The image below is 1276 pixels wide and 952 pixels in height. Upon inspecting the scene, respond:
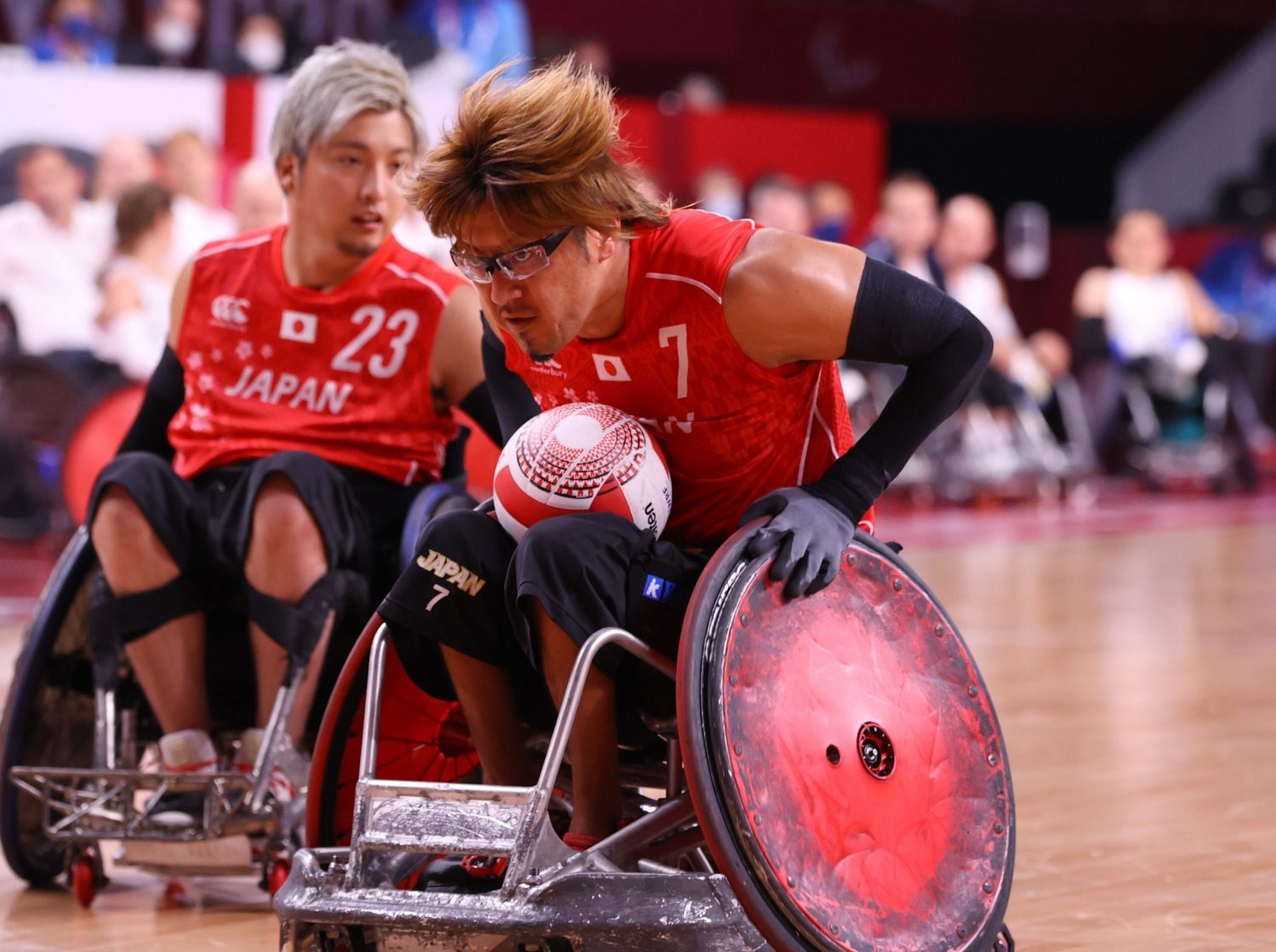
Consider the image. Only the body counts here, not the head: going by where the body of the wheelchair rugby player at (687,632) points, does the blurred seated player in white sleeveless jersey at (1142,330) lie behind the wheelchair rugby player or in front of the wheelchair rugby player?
behind

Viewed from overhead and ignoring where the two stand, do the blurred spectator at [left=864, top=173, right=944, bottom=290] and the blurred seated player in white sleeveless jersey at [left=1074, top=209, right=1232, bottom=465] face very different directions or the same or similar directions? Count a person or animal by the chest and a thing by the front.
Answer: same or similar directions

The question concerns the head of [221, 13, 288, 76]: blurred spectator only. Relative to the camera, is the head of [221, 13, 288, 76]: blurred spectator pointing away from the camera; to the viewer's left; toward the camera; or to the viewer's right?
toward the camera

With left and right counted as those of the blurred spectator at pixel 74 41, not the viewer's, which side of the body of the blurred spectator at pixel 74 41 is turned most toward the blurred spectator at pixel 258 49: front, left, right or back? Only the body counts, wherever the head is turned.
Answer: left

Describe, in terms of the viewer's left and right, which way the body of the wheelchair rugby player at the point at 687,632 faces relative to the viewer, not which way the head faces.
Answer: facing the viewer and to the left of the viewer

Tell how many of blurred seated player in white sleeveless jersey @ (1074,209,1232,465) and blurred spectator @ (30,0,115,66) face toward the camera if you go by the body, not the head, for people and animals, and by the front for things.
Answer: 2

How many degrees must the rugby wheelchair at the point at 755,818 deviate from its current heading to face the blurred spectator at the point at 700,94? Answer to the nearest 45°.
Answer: approximately 135° to its right

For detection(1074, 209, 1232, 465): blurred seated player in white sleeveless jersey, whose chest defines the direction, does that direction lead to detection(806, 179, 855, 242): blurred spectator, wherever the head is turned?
no

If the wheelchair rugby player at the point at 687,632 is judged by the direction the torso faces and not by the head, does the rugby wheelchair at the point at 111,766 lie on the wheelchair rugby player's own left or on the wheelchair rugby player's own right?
on the wheelchair rugby player's own right

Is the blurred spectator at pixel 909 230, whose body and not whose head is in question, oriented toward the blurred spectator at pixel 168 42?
no

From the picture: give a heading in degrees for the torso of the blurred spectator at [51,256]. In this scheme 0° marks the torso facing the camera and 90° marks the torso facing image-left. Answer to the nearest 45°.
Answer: approximately 315°

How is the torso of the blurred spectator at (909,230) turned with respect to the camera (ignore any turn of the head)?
toward the camera

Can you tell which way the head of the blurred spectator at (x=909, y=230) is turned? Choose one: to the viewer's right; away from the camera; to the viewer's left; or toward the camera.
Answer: toward the camera

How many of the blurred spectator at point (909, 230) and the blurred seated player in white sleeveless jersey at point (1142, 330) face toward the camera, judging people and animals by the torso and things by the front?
2

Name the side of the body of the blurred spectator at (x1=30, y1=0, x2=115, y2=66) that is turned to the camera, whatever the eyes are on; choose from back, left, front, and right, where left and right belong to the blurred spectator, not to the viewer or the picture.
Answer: front

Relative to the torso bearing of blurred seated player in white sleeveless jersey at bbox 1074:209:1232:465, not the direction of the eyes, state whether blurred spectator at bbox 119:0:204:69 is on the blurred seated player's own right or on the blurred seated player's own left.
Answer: on the blurred seated player's own right
